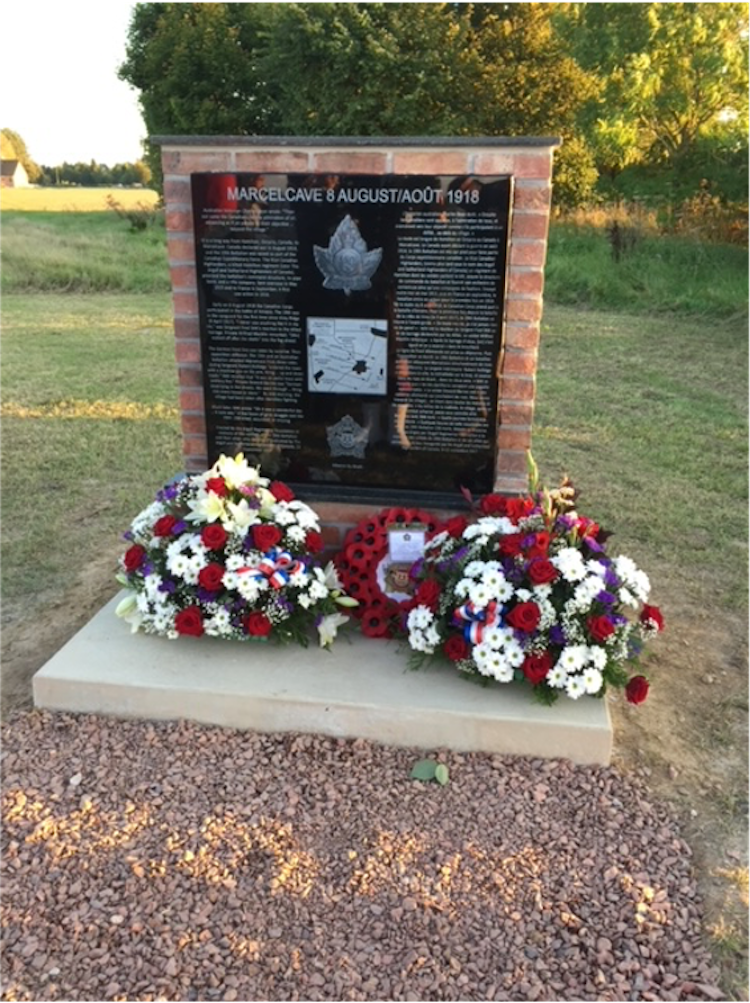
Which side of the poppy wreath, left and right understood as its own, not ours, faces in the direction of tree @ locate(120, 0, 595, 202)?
back

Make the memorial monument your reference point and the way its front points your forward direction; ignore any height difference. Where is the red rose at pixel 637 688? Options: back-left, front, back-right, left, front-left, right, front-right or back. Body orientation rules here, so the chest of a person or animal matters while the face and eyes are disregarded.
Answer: front-left

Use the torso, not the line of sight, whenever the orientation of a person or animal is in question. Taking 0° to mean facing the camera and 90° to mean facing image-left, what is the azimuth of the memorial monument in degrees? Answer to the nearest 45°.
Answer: approximately 0°

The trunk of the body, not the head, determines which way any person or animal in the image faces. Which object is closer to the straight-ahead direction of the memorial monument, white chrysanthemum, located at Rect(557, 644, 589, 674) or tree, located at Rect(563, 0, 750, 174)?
the white chrysanthemum

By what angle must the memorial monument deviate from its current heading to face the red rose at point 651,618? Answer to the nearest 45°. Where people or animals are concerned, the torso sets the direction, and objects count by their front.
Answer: approximately 45° to its left

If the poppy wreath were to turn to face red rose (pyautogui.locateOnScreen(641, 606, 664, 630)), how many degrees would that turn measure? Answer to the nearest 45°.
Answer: approximately 90° to its left

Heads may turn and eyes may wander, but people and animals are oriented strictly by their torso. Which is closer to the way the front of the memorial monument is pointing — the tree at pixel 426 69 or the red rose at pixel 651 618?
the red rose
